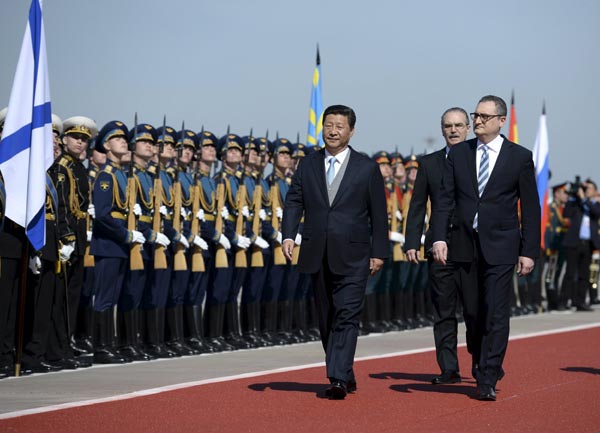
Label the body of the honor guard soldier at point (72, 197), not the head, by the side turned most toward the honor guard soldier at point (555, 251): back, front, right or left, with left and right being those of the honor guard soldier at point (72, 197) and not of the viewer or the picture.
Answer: left

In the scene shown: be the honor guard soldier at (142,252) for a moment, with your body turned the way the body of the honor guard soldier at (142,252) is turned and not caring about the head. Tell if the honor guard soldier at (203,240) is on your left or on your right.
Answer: on your left

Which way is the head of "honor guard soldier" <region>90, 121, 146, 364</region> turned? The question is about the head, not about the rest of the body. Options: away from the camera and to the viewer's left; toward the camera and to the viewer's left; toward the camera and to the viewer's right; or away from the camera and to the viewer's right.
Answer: toward the camera and to the viewer's right

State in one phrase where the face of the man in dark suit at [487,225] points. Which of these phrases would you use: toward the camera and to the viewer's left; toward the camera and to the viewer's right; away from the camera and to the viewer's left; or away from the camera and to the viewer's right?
toward the camera and to the viewer's left

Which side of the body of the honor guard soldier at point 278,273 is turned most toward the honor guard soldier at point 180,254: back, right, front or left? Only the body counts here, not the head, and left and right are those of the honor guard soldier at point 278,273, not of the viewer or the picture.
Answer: right

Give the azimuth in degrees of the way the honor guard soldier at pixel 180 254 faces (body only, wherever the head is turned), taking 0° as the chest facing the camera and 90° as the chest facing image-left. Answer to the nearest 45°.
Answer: approximately 315°

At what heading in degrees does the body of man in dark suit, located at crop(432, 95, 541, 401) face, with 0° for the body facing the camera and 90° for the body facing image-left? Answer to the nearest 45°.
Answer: approximately 0°

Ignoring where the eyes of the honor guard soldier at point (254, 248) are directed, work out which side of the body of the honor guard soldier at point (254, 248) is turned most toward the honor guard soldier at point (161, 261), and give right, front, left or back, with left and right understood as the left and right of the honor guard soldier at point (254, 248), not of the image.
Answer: right

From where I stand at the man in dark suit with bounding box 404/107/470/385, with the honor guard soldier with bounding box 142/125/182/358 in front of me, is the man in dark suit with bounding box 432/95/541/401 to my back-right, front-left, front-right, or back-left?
back-left

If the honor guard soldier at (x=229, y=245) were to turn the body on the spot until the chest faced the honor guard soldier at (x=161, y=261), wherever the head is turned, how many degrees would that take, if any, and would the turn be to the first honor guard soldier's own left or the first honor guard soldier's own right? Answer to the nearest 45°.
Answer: approximately 90° to the first honor guard soldier's own right

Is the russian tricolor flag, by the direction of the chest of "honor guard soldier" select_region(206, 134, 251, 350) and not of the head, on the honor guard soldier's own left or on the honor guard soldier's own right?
on the honor guard soldier's own left
